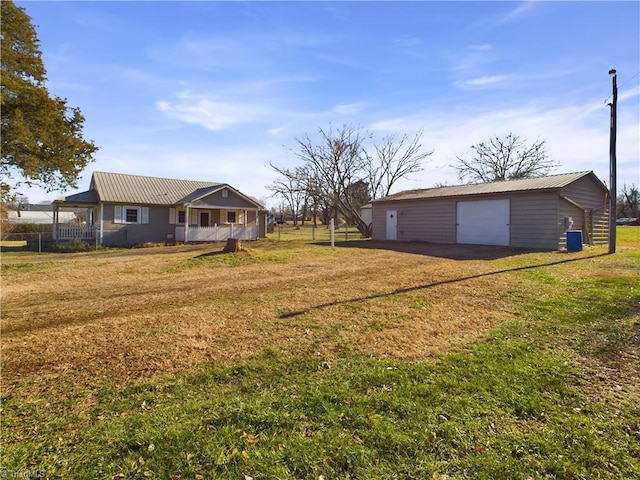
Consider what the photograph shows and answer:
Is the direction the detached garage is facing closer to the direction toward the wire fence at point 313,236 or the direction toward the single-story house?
the single-story house

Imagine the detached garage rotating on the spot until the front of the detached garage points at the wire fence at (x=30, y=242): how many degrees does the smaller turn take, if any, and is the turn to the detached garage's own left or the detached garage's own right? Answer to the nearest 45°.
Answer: approximately 45° to the detached garage's own right

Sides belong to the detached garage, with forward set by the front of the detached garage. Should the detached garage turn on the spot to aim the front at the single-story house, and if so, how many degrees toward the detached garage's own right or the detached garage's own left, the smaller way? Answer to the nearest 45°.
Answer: approximately 45° to the detached garage's own right

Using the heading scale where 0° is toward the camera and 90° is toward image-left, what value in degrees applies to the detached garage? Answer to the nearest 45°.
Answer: approximately 45°

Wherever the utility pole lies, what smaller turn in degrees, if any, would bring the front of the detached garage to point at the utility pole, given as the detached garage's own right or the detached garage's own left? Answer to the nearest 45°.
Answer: approximately 90° to the detached garage's own left

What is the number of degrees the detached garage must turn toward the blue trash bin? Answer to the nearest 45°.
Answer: approximately 90° to its left
